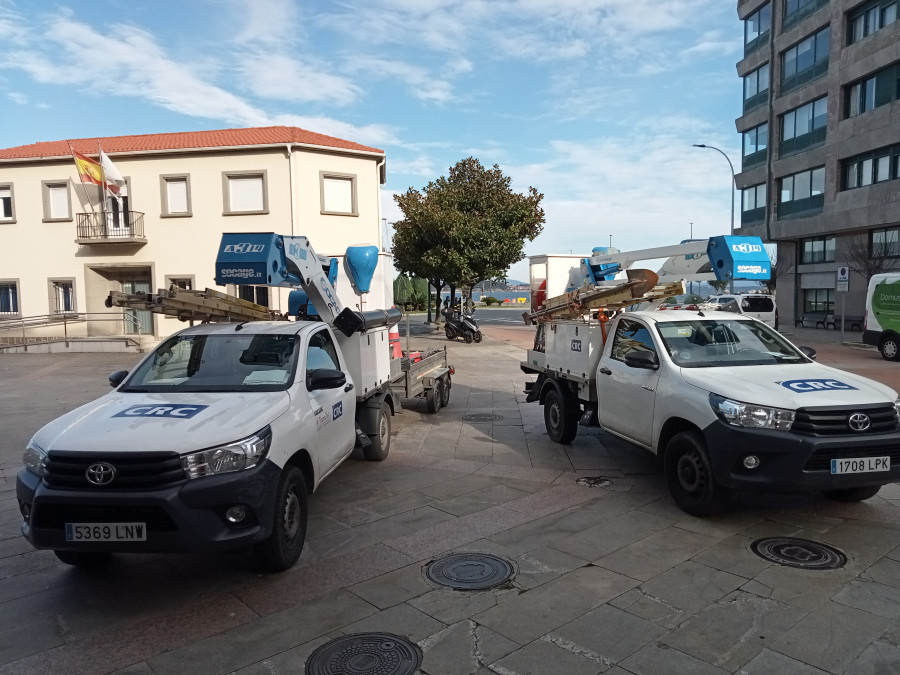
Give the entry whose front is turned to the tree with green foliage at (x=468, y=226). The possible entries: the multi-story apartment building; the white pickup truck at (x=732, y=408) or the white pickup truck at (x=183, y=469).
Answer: the multi-story apartment building

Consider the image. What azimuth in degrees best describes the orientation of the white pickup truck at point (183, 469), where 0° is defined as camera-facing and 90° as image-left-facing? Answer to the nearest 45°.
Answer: approximately 45°

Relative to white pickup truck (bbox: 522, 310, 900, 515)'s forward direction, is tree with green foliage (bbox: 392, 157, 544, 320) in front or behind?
behind

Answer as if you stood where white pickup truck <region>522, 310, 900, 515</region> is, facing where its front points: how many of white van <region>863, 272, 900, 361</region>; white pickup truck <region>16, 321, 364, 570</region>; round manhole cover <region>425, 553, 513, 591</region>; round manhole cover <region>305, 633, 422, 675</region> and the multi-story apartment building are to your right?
3

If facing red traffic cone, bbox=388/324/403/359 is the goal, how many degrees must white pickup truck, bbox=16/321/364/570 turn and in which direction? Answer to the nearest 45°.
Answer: approximately 180°

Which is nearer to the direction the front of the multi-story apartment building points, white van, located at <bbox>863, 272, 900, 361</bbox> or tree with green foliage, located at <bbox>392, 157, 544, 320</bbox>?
the tree with green foliage

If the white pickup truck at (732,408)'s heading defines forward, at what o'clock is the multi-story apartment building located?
The multi-story apartment building is roughly at 8 o'clock from the white pickup truck.

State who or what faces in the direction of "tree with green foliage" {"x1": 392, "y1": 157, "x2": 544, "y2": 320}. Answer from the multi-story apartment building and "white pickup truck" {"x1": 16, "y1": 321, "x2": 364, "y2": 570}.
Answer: the multi-story apartment building

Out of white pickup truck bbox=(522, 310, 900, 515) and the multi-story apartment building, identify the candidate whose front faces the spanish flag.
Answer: the multi-story apartment building

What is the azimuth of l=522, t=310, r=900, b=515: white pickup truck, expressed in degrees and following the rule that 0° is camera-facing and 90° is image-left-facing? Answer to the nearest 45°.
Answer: approximately 315°
